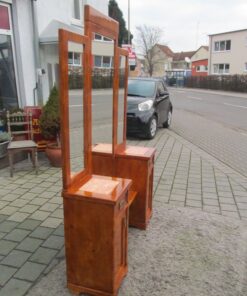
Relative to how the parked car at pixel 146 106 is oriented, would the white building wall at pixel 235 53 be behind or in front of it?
behind

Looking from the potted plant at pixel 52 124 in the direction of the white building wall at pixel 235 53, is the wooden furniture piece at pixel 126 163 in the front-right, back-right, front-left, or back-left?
back-right

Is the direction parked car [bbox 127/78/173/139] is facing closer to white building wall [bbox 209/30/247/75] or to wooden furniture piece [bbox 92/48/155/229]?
the wooden furniture piece

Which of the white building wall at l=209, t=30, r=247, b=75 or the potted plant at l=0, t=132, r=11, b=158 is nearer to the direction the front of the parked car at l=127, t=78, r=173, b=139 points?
the potted plant

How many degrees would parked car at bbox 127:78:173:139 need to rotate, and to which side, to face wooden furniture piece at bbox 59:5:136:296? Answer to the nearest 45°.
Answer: approximately 45° to its left
